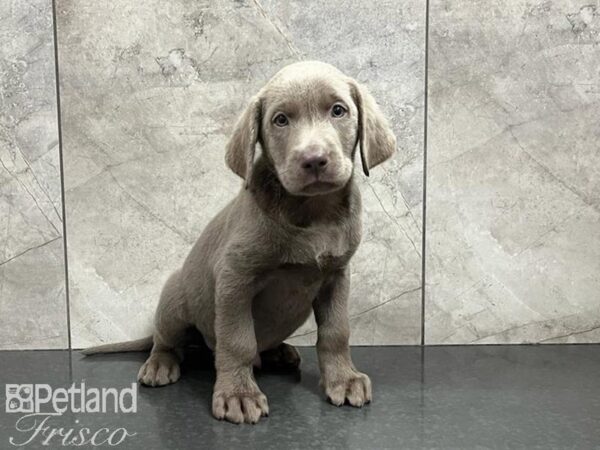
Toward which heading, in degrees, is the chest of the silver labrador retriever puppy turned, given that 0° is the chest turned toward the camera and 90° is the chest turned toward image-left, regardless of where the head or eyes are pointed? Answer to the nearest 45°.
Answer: approximately 315°
